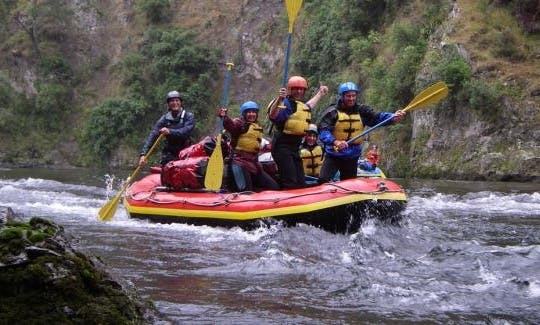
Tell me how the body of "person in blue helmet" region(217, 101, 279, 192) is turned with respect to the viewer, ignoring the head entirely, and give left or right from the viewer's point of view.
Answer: facing the viewer and to the right of the viewer

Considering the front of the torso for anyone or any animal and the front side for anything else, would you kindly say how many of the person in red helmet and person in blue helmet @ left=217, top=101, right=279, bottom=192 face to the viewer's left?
0

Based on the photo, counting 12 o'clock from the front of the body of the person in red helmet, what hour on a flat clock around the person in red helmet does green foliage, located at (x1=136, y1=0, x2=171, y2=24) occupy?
The green foliage is roughly at 7 o'clock from the person in red helmet.

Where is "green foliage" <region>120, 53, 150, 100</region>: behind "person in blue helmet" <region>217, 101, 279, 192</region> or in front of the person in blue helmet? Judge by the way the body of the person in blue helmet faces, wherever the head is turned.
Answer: behind

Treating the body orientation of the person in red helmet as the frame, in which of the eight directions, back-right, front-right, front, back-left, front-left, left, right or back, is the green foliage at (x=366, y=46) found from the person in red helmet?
back-left

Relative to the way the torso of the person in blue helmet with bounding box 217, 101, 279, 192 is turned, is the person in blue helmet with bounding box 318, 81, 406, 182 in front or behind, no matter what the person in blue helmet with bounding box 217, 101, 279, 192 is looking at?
in front

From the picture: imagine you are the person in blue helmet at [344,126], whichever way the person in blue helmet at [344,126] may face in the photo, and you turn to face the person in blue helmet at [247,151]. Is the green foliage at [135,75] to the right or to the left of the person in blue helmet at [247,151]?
right
